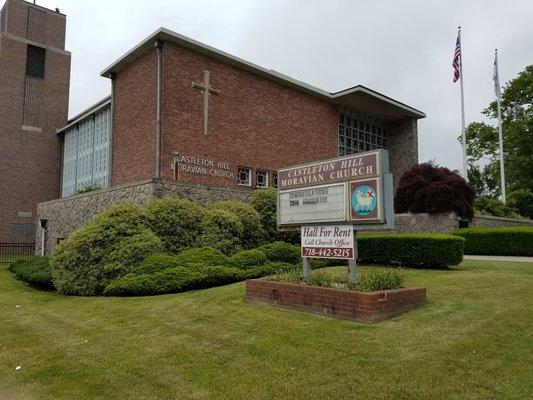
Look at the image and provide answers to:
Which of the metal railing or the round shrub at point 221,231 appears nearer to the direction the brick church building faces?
the round shrub

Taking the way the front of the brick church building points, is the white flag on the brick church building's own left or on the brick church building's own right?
on the brick church building's own left

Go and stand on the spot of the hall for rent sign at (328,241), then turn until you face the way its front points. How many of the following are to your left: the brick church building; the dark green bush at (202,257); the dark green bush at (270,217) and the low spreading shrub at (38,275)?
0

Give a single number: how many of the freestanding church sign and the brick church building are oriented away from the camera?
0

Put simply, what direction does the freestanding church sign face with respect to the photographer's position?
facing the viewer and to the left of the viewer

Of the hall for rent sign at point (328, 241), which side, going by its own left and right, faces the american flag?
back

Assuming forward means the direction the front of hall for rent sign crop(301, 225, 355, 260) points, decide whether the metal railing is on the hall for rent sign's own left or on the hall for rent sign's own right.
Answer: on the hall for rent sign's own right

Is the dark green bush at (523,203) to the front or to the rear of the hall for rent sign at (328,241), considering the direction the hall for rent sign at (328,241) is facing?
to the rear

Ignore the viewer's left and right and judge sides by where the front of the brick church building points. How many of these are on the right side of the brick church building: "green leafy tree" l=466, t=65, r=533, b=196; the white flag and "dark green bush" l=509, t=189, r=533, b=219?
0

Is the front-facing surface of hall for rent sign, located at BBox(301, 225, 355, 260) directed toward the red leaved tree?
no

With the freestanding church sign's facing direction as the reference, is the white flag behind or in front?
behind

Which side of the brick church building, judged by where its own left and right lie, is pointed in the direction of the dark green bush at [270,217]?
front

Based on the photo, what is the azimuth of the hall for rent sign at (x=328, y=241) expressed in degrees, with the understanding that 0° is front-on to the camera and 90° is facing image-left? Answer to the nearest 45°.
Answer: approximately 45°

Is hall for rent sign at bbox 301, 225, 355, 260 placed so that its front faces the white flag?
no

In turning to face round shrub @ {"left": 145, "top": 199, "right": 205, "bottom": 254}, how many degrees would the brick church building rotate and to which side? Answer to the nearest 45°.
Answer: approximately 45° to its right

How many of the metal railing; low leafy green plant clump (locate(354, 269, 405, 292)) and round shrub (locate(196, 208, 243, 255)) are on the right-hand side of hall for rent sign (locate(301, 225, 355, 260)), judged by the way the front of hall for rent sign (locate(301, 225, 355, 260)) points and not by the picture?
2
